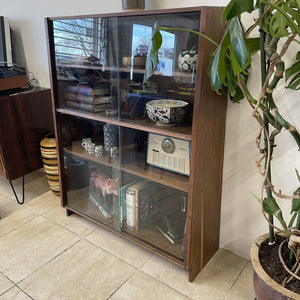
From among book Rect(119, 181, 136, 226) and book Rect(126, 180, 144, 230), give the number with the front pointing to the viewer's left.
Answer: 0

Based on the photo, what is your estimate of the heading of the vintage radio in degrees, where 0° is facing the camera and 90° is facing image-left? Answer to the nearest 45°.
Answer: approximately 45°

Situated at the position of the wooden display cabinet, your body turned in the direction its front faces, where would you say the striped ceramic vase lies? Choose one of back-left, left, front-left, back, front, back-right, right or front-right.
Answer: right
